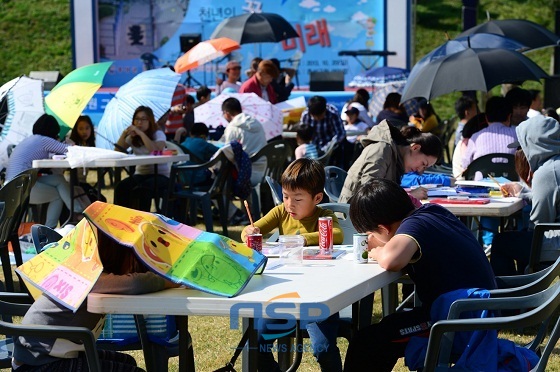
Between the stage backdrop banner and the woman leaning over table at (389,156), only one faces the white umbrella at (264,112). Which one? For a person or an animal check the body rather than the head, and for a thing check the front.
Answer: the stage backdrop banner

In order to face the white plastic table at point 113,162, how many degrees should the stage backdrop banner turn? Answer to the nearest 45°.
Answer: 0° — it already faces it

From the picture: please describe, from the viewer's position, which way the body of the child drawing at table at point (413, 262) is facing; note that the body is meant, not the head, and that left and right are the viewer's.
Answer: facing to the left of the viewer

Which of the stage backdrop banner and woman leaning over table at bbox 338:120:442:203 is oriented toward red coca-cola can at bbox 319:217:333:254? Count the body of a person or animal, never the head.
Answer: the stage backdrop banner

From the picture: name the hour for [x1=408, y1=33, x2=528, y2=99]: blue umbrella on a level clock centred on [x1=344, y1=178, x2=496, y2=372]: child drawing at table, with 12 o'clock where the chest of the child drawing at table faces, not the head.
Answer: The blue umbrella is roughly at 3 o'clock from the child drawing at table.

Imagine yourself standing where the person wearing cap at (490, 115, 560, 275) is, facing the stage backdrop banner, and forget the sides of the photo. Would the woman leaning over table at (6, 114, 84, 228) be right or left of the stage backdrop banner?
left

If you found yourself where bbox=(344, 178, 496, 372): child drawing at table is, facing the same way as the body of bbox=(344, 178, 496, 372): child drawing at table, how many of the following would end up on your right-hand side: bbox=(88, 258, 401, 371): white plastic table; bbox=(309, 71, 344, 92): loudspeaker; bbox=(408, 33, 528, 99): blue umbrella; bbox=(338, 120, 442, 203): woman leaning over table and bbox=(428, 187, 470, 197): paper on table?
4

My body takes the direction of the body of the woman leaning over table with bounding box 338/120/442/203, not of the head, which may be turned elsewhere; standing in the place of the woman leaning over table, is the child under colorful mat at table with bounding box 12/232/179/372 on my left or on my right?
on my right

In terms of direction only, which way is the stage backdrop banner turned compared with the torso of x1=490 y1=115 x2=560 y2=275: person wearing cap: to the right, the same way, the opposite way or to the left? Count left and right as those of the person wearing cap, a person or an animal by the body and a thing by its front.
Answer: to the left

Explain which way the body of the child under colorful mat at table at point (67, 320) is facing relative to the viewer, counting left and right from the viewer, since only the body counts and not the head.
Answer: facing to the right of the viewer

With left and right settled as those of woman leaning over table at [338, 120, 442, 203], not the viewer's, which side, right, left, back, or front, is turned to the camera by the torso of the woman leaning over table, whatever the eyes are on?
right

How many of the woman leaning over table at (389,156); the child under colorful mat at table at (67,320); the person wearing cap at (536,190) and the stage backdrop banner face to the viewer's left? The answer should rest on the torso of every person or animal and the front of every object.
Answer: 1

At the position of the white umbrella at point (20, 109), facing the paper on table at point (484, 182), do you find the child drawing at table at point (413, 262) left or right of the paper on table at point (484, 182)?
right

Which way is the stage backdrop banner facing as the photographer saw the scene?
facing the viewer

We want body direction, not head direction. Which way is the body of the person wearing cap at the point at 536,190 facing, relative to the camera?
to the viewer's left
